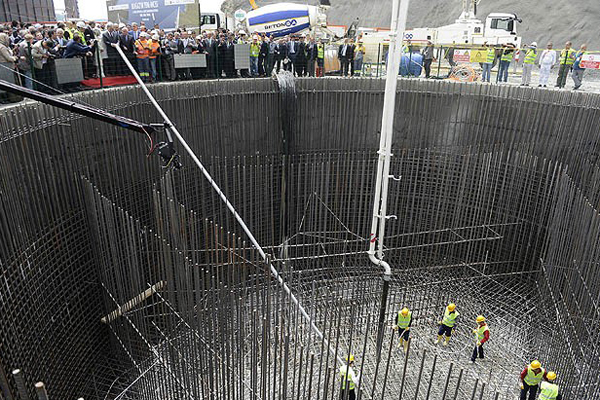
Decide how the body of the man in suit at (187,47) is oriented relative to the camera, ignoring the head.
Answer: toward the camera

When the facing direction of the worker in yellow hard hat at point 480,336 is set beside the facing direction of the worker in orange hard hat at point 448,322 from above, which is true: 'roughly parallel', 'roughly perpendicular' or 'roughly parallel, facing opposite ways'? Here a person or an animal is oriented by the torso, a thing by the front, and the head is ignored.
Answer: roughly parallel

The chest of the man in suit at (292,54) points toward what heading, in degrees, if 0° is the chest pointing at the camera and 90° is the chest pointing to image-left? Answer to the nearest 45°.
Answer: approximately 0°

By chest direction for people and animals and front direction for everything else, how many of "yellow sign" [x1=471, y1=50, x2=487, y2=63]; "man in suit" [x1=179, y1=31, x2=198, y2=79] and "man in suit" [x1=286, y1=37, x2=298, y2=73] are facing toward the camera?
3

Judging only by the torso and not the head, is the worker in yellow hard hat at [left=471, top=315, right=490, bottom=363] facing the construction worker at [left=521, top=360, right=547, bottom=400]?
no

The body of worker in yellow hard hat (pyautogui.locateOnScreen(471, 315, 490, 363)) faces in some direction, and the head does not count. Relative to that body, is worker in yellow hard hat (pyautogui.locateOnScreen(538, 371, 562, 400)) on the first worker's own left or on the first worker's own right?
on the first worker's own left

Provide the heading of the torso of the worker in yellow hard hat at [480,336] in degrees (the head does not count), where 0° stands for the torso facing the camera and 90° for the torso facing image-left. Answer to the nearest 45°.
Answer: approximately 45°

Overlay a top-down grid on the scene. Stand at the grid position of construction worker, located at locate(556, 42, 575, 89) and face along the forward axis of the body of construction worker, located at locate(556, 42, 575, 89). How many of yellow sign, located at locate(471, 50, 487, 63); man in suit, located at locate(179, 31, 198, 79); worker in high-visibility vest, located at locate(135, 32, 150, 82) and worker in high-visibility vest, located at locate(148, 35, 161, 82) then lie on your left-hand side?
0

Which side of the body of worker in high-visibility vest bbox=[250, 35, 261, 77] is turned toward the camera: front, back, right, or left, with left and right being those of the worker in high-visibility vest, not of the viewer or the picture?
front

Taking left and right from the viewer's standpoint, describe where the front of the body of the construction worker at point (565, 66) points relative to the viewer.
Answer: facing the viewer

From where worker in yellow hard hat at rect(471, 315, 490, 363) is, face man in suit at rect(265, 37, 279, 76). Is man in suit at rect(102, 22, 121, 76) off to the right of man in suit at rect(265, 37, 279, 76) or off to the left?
left

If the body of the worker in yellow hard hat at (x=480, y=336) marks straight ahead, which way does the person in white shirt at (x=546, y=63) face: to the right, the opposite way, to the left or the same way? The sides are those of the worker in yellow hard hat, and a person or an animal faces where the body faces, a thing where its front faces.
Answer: the same way

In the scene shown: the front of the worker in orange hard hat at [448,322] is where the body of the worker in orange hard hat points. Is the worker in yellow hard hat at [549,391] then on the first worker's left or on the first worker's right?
on the first worker's left

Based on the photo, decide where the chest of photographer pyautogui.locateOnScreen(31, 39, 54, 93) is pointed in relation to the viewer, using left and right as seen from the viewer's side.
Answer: facing the viewer and to the right of the viewer

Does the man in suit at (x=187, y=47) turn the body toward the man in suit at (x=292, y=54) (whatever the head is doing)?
no

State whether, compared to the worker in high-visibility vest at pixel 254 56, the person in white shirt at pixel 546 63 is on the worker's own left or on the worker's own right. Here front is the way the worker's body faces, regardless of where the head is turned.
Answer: on the worker's own left

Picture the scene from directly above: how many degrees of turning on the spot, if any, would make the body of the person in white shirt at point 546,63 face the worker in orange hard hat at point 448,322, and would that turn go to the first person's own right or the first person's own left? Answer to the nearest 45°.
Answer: approximately 45° to the first person's own left
